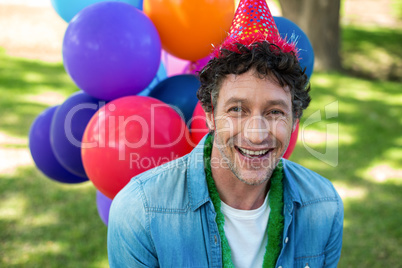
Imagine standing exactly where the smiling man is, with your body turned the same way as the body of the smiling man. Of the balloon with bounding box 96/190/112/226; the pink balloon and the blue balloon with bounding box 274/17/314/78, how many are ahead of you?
0

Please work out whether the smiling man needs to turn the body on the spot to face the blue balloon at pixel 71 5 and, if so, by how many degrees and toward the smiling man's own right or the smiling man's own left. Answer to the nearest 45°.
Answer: approximately 135° to the smiling man's own right

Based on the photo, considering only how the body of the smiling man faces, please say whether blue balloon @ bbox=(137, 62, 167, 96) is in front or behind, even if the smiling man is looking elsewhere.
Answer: behind

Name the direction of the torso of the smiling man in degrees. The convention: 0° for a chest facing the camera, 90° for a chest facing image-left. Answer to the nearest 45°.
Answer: approximately 0°

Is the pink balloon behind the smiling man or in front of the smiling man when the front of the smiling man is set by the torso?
behind

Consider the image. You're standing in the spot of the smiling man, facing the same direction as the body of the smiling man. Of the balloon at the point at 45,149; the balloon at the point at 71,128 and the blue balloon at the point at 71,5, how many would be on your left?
0

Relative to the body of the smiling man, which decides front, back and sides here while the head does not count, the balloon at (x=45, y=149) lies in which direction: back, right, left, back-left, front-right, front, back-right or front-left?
back-right

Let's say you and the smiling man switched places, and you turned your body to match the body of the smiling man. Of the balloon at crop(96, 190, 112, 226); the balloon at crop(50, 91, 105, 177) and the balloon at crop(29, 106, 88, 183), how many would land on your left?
0

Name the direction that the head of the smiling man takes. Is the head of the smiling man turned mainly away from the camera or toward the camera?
toward the camera

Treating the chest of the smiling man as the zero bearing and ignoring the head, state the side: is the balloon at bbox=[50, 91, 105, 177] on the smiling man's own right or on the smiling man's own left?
on the smiling man's own right
